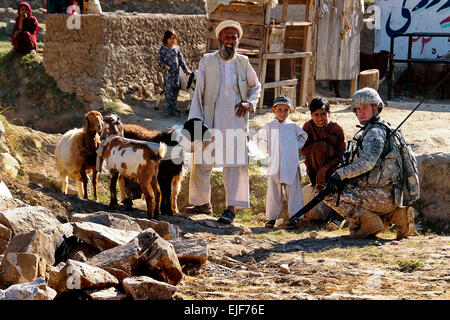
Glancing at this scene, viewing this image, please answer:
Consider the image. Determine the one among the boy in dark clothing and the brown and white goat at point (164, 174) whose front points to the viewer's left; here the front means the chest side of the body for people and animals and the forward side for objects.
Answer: the brown and white goat

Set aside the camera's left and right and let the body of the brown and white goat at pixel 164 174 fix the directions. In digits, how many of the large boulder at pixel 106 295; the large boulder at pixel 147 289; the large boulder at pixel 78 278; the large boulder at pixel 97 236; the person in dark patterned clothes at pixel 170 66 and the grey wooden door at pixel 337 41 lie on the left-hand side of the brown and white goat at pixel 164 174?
4

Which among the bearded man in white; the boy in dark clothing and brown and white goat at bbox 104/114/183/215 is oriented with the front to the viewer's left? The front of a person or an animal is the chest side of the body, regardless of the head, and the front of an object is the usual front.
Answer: the brown and white goat

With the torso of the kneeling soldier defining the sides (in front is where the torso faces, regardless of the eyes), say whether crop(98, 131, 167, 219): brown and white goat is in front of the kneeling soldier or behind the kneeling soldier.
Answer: in front

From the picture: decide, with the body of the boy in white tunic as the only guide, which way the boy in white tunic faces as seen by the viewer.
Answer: toward the camera

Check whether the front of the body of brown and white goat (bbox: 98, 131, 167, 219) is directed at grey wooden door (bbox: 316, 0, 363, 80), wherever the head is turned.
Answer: no

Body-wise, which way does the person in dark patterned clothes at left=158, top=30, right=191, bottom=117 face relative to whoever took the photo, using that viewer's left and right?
facing the viewer and to the right of the viewer

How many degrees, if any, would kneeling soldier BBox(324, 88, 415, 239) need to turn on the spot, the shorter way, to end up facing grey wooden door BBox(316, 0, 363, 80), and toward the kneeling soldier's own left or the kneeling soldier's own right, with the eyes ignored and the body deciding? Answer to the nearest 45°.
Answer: approximately 90° to the kneeling soldier's own right

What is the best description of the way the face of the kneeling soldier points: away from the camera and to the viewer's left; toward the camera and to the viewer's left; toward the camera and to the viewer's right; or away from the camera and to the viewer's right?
toward the camera and to the viewer's left

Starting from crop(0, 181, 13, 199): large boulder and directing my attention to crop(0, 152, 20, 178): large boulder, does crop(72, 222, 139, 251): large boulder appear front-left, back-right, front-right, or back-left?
back-right

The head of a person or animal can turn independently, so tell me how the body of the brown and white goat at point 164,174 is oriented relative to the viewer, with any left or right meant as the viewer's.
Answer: facing to the left of the viewer

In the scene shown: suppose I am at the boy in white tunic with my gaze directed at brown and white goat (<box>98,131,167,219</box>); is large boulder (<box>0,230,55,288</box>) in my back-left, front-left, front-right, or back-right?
front-left

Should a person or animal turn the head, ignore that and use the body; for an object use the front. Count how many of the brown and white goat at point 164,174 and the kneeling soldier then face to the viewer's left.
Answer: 2

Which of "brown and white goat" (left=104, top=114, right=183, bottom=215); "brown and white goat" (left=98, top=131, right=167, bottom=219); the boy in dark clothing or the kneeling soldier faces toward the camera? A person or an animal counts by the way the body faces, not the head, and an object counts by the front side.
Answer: the boy in dark clothing

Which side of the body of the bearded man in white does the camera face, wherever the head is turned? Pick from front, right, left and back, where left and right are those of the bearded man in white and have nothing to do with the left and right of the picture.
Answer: front

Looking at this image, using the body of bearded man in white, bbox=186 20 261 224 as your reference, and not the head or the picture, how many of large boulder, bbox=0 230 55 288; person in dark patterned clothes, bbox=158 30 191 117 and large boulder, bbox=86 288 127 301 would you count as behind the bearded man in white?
1

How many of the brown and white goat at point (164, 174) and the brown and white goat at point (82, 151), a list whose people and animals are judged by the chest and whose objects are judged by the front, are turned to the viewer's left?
1

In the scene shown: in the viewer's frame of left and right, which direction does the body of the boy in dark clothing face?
facing the viewer
